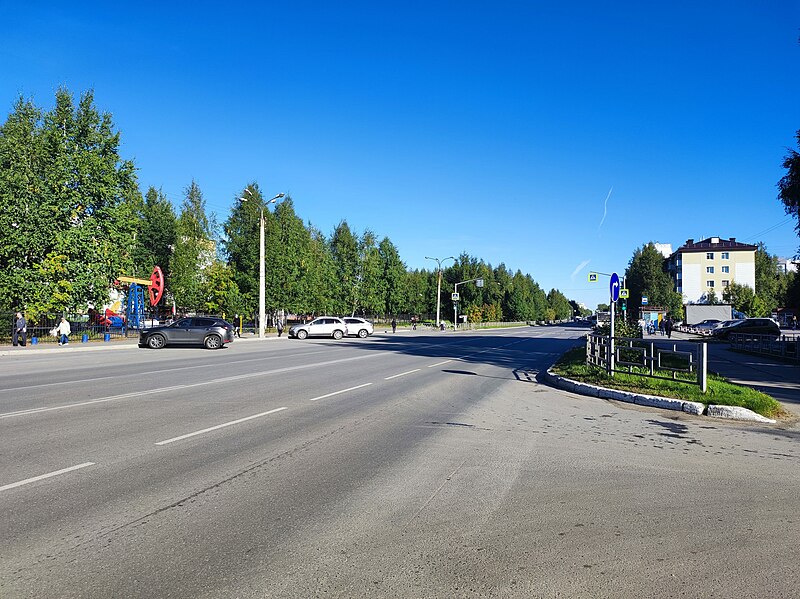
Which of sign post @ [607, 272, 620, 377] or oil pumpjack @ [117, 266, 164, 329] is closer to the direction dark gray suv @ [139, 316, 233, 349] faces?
the oil pumpjack

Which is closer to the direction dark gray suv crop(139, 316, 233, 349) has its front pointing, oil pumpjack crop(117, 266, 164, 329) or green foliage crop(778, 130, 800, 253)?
the oil pumpjack

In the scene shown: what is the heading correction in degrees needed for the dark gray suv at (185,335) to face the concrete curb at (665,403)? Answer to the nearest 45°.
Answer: approximately 90° to its left

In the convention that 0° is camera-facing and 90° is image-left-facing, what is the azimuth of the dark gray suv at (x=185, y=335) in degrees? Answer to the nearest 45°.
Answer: approximately 90°

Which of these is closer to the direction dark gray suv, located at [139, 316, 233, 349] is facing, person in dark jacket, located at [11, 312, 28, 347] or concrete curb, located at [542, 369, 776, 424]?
the person in dark jacket

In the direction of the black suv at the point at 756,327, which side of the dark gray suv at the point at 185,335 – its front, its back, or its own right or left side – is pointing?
back

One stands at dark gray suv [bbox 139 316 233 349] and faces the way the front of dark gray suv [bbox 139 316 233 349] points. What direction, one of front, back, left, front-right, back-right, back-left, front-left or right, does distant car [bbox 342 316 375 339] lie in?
back-right

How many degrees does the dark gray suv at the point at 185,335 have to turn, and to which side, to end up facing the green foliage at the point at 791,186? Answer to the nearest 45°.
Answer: approximately 135° to its left

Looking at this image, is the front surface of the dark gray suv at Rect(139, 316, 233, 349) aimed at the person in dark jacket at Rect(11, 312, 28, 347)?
yes

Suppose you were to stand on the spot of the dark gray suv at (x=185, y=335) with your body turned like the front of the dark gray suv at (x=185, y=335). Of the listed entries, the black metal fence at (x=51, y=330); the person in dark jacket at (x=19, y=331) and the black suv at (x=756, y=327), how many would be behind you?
1

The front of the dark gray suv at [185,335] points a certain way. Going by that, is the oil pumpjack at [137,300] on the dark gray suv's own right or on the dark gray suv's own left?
on the dark gray suv's own right
